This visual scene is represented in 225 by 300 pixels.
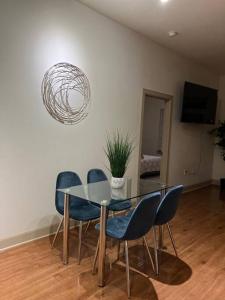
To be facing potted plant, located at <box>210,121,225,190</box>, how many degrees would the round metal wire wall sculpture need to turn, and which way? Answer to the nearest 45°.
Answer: approximately 90° to its left

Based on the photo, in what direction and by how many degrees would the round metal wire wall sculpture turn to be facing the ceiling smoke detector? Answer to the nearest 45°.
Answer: approximately 45° to its left

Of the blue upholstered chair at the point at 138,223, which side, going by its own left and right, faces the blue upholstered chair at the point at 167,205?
right

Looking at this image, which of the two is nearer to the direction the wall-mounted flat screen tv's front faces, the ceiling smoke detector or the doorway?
the ceiling smoke detector

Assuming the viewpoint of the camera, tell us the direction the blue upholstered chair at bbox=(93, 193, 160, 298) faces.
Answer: facing away from the viewer and to the left of the viewer

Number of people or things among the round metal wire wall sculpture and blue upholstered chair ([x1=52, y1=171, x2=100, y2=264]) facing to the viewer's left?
0

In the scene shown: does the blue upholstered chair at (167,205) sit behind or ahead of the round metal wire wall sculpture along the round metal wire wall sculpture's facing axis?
ahead

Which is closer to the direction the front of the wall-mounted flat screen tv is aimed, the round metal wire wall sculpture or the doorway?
the round metal wire wall sculpture

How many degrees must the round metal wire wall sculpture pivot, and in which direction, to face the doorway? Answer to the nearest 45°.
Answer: approximately 90° to its left
